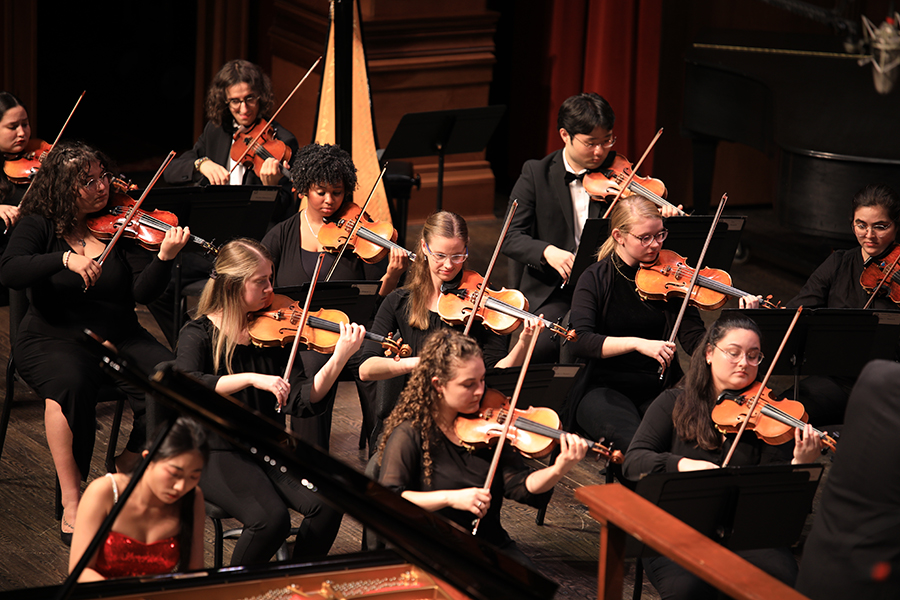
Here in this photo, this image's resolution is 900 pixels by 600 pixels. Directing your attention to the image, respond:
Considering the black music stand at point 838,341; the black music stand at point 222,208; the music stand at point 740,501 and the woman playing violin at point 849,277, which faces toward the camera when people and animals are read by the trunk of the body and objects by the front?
the woman playing violin

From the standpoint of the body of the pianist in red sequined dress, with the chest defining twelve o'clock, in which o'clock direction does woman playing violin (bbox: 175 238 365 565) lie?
The woman playing violin is roughly at 8 o'clock from the pianist in red sequined dress.

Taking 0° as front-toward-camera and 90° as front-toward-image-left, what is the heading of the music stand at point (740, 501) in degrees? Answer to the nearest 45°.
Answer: approximately 180°

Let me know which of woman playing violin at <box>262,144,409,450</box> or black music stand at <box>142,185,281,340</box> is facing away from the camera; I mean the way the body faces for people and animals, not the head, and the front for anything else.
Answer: the black music stand

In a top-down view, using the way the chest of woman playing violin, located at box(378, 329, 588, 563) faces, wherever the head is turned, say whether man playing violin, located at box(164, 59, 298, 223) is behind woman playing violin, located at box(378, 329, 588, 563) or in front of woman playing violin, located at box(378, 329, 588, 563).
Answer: behind

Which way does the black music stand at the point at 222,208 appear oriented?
away from the camera

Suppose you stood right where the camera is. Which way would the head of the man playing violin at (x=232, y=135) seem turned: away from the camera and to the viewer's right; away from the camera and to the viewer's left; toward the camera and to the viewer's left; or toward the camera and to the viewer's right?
toward the camera and to the viewer's right

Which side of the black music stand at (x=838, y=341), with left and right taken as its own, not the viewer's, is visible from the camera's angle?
back

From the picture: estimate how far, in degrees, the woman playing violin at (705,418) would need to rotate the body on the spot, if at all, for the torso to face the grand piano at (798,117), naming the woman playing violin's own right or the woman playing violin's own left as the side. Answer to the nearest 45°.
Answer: approximately 135° to the woman playing violin's own left

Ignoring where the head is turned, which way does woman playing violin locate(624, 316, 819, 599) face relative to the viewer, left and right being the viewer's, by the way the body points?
facing the viewer and to the right of the viewer

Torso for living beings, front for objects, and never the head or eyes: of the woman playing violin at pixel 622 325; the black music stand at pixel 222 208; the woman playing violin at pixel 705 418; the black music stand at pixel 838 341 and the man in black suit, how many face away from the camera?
2

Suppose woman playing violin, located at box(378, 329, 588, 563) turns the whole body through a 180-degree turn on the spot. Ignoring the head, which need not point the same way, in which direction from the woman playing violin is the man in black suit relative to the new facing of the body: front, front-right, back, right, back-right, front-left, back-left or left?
front-right

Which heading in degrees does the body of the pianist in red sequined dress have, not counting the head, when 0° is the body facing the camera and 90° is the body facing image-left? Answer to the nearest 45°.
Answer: approximately 315°
